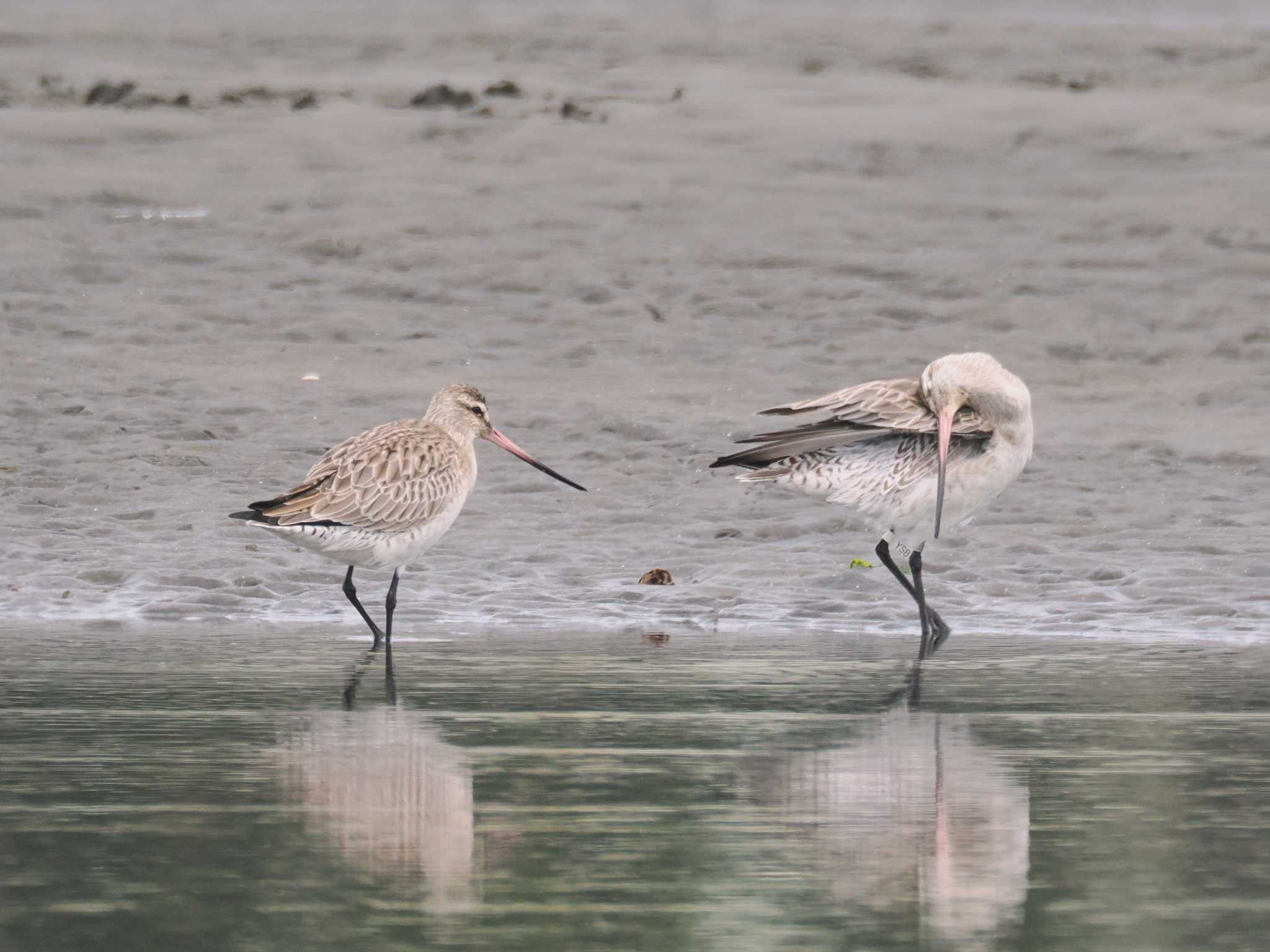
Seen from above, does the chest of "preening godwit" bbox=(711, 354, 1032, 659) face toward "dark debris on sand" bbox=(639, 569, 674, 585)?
no

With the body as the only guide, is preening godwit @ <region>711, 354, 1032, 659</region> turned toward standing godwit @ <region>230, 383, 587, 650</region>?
no

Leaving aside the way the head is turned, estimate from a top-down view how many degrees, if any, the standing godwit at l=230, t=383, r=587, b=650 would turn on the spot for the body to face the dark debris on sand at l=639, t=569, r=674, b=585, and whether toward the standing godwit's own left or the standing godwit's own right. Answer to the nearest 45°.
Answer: approximately 45° to the standing godwit's own left

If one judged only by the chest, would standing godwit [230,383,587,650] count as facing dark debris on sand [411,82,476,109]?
no

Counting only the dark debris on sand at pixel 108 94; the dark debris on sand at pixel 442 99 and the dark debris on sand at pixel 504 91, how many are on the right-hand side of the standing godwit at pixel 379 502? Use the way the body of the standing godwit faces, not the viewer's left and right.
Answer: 0

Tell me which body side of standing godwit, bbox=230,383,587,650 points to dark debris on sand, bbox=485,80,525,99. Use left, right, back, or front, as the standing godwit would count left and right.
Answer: left

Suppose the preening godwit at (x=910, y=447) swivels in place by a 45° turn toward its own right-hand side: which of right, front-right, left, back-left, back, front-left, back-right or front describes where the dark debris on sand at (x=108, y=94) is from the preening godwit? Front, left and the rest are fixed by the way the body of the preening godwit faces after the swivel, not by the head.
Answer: back

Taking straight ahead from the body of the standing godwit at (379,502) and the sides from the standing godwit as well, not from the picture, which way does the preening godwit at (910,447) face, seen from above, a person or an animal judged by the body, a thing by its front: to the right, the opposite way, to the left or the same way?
the same way

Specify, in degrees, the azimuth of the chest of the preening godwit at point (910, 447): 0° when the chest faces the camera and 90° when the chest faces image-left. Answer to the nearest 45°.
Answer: approximately 270°

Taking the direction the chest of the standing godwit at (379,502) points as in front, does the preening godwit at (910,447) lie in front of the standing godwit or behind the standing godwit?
in front

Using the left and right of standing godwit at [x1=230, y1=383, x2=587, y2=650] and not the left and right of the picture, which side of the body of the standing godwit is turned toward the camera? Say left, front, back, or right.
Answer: right

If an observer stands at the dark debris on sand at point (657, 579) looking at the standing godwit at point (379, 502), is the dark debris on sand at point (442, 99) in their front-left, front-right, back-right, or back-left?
back-right
